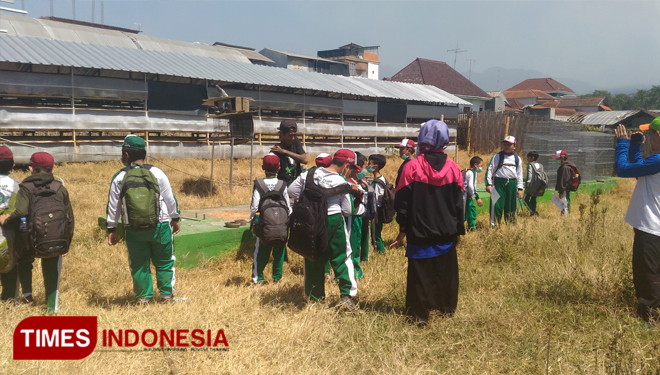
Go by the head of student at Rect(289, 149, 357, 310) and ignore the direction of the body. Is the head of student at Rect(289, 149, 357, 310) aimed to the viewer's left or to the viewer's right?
to the viewer's right

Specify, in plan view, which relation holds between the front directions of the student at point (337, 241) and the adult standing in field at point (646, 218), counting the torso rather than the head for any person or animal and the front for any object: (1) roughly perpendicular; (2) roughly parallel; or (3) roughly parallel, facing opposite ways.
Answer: roughly perpendicular

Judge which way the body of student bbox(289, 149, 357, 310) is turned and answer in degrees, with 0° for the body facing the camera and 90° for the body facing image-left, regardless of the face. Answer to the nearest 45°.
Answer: approximately 225°

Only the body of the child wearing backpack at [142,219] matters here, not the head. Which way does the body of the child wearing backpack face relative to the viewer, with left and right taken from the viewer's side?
facing away from the viewer

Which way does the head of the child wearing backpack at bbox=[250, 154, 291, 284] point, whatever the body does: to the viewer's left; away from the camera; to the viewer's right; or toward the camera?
away from the camera

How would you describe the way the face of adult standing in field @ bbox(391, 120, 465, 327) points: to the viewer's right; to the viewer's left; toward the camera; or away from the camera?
away from the camera

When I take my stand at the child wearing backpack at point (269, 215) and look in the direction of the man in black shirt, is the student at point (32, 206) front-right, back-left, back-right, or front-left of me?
back-left

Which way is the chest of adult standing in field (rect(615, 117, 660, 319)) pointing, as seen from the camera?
to the viewer's left

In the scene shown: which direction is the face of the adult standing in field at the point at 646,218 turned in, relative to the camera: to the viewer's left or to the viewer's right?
to the viewer's left
